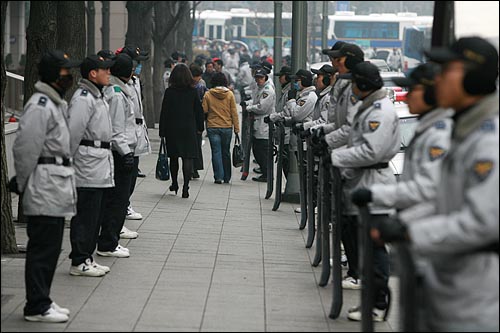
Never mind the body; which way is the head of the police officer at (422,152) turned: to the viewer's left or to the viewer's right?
to the viewer's left

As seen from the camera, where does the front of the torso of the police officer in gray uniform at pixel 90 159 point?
to the viewer's right

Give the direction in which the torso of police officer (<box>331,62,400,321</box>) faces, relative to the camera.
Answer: to the viewer's left

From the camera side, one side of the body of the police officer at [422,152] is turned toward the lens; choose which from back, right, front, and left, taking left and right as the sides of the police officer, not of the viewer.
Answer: left

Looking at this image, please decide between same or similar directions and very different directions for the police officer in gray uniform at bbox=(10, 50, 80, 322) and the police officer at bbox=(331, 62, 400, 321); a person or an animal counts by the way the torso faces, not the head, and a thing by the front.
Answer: very different directions

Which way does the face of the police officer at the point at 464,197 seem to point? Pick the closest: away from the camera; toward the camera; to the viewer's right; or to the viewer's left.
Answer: to the viewer's left

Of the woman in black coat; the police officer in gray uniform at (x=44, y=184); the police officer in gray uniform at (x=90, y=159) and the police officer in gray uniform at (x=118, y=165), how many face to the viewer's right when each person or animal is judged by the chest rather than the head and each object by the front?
3

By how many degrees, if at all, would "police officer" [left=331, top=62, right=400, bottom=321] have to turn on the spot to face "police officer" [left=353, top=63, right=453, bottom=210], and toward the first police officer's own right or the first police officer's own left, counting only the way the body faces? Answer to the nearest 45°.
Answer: approximately 90° to the first police officer's own left

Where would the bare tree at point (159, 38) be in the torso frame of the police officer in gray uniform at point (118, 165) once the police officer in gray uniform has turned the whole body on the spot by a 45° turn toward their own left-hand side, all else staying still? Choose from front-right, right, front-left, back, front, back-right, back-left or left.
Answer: front-left

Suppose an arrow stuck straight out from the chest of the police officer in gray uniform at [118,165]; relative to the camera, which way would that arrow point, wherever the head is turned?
to the viewer's right

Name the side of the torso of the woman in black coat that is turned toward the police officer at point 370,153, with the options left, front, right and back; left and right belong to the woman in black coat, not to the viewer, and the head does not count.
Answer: back

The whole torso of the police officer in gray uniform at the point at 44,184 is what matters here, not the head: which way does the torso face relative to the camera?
to the viewer's right

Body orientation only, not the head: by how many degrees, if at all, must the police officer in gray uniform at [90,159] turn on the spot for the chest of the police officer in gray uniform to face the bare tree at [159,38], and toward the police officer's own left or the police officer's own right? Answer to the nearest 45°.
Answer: approximately 90° to the police officer's own left
